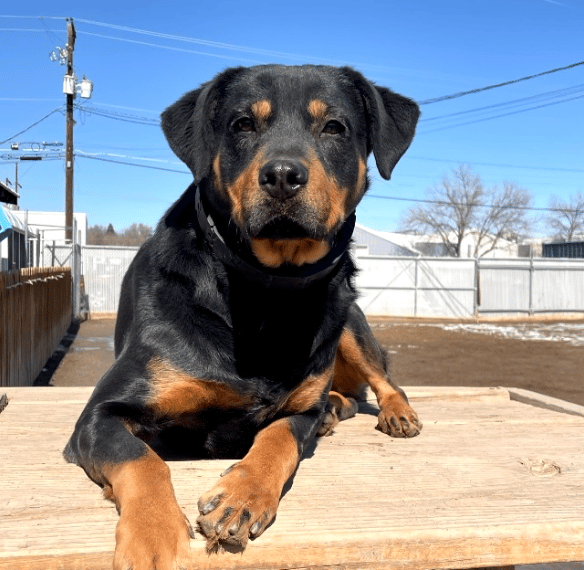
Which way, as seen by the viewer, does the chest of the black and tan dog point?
toward the camera

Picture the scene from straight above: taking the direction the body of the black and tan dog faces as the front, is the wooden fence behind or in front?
behind

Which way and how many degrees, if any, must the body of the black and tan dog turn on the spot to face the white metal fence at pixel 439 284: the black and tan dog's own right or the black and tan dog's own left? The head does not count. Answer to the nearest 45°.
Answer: approximately 180°

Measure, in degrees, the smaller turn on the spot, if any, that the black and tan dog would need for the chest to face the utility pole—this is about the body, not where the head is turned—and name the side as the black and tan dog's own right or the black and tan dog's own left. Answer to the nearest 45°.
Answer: approximately 180°

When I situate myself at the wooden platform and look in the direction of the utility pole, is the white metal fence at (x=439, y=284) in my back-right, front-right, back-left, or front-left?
front-right
